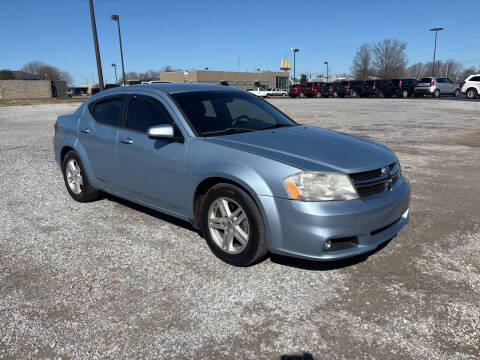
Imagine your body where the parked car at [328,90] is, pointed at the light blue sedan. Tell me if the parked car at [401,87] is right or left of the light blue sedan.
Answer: left

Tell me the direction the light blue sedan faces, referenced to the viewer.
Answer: facing the viewer and to the right of the viewer

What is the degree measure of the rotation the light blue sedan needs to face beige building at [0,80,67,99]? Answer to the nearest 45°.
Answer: approximately 180°

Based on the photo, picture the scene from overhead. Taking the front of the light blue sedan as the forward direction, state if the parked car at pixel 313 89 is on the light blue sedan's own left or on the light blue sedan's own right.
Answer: on the light blue sedan's own left

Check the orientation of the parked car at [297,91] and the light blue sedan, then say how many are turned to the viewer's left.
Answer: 0

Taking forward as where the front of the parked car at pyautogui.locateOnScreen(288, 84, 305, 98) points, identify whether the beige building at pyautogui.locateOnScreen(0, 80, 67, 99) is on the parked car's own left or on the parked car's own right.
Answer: on the parked car's own right

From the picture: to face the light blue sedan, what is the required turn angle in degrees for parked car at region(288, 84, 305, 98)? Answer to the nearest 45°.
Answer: approximately 45° to its right

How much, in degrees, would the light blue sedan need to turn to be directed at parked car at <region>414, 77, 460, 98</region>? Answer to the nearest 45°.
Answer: approximately 90° to its left

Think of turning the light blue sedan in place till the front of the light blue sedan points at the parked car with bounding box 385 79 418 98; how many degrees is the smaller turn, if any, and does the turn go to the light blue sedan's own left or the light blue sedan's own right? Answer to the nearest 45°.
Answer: approximately 90° to the light blue sedan's own left

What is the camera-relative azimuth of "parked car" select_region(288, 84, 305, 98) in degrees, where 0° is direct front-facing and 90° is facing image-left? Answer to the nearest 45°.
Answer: approximately 315°

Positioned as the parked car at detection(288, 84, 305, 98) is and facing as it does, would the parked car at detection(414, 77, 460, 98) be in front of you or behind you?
in front
